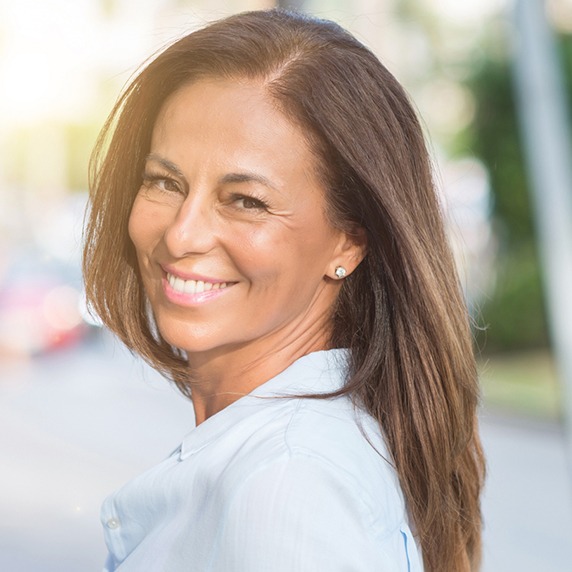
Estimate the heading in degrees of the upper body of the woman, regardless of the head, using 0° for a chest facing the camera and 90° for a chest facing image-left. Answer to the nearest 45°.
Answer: approximately 90°

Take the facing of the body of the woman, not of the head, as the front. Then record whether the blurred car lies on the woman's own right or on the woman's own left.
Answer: on the woman's own right
